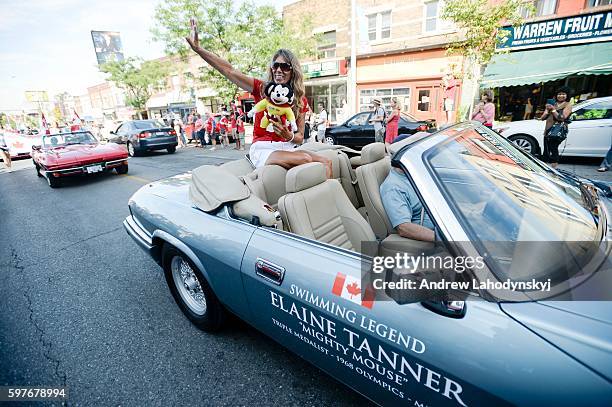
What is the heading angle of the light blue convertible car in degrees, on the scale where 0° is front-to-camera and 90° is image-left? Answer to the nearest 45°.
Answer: approximately 315°

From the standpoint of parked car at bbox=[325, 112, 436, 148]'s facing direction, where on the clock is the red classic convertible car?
The red classic convertible car is roughly at 11 o'clock from the parked car.

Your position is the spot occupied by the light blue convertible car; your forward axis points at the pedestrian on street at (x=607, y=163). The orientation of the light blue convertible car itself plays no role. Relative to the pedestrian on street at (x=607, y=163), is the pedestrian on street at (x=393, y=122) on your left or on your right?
left

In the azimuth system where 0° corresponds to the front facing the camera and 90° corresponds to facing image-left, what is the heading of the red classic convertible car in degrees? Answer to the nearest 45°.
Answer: approximately 315°

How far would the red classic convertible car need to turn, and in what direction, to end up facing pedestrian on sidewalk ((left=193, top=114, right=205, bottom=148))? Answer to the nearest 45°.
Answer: approximately 90° to its left

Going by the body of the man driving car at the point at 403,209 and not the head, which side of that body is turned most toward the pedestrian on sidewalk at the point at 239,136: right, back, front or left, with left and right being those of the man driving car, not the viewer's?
back

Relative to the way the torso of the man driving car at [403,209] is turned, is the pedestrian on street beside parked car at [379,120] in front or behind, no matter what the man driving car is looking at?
behind

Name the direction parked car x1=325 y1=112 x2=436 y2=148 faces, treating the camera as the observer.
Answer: facing to the left of the viewer

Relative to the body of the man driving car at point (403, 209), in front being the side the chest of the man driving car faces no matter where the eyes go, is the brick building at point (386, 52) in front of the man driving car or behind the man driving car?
behind

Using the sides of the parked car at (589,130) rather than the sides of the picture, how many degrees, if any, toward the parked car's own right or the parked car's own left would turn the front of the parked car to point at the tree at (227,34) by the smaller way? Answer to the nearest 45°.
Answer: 0° — it already faces it

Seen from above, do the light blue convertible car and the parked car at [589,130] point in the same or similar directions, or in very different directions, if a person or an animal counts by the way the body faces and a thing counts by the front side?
very different directions
